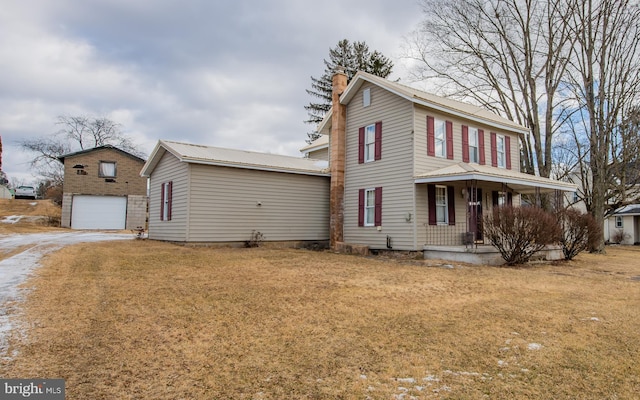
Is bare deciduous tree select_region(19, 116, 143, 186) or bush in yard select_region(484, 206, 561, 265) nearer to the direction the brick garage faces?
the bush in yard

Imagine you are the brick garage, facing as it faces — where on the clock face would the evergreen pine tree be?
The evergreen pine tree is roughly at 9 o'clock from the brick garage.

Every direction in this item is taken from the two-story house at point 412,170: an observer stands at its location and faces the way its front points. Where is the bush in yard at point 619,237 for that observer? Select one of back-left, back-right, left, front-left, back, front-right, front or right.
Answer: left

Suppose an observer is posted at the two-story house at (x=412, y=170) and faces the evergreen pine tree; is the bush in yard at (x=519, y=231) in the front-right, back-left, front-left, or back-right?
back-right

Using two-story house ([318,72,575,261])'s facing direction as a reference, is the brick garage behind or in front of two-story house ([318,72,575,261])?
behind

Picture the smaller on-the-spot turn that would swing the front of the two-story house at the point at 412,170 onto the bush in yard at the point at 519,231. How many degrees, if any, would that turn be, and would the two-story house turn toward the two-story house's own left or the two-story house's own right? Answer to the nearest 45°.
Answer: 0° — it already faces it

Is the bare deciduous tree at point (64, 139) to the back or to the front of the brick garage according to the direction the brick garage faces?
to the back

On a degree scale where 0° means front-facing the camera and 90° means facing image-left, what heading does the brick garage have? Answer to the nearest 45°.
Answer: approximately 0°

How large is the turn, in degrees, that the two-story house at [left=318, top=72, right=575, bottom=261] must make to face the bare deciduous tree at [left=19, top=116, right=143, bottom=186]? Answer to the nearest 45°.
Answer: approximately 180°

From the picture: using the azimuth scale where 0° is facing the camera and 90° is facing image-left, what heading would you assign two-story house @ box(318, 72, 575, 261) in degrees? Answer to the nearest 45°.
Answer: approximately 315°
